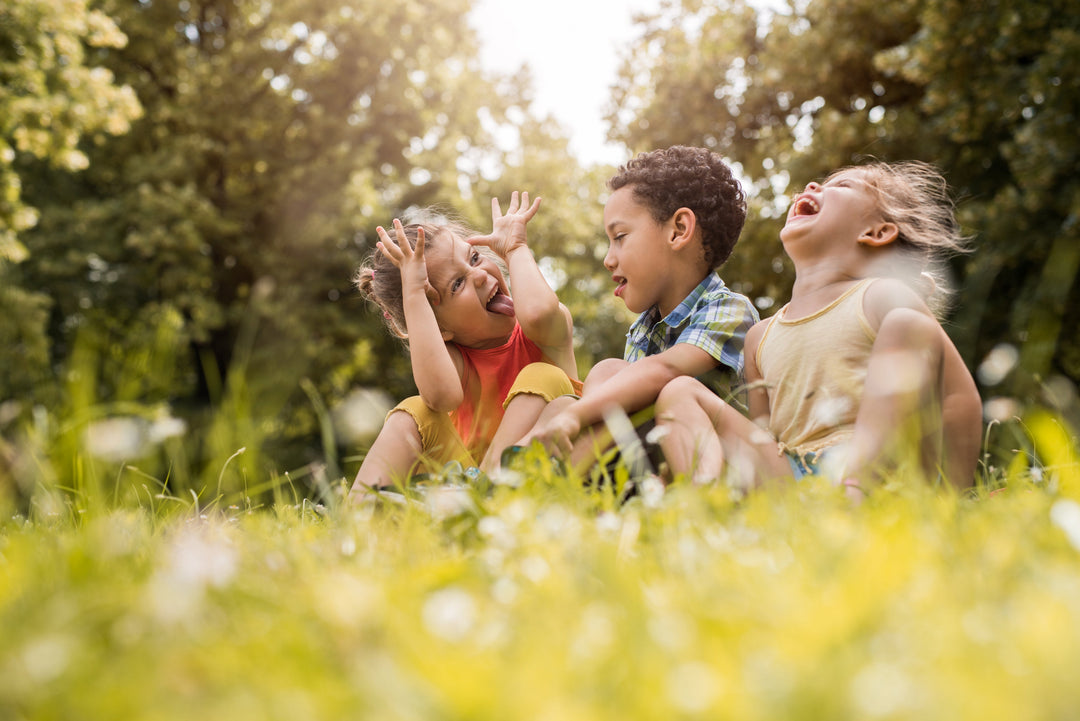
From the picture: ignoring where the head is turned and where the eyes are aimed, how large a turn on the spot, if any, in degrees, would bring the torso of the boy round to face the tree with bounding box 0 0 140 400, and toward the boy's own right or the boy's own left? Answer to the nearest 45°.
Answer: approximately 45° to the boy's own right

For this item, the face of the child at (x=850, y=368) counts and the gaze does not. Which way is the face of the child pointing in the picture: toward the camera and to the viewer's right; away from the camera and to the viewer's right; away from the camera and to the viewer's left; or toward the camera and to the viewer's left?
toward the camera and to the viewer's left

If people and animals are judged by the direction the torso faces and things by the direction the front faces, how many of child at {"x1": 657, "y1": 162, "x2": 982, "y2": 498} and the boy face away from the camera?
0

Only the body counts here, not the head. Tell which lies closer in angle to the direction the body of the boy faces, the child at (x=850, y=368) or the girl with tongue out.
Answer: the girl with tongue out

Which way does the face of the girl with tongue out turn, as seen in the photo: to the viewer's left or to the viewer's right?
to the viewer's right

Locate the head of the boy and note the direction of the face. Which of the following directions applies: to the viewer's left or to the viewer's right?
to the viewer's left

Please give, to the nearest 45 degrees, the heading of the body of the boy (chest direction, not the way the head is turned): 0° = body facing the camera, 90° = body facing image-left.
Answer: approximately 90°

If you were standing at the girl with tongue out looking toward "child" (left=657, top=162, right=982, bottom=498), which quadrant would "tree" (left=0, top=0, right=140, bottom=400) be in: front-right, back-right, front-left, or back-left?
back-left

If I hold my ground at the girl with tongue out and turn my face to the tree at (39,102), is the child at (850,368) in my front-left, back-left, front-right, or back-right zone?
back-right

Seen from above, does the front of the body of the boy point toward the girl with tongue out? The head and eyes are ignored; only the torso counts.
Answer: yes

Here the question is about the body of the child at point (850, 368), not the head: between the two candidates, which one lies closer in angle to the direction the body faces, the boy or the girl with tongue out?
the girl with tongue out
